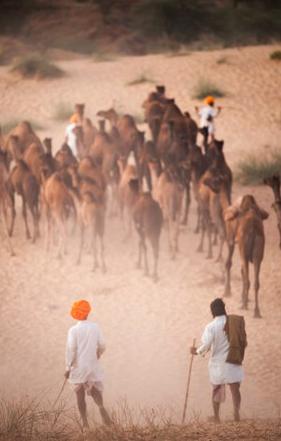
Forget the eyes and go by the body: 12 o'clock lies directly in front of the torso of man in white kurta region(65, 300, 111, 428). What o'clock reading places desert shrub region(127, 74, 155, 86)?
The desert shrub is roughly at 12 o'clock from the man in white kurta.

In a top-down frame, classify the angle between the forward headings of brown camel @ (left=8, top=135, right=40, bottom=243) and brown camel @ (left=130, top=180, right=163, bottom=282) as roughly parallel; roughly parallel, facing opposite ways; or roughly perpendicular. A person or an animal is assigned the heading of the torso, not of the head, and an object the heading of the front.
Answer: roughly parallel

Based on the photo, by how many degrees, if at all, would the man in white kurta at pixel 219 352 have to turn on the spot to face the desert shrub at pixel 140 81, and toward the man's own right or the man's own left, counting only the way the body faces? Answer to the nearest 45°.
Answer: approximately 45° to the man's own right

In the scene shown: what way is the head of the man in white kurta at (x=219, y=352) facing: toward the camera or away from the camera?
away from the camera

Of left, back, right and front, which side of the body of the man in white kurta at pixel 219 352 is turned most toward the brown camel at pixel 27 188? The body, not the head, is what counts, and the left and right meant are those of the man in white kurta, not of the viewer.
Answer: front

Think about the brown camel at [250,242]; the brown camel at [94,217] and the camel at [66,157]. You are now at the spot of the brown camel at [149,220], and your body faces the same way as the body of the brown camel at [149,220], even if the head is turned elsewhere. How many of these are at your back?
1

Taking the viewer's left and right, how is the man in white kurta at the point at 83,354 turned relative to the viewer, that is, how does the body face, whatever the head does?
facing away from the viewer
